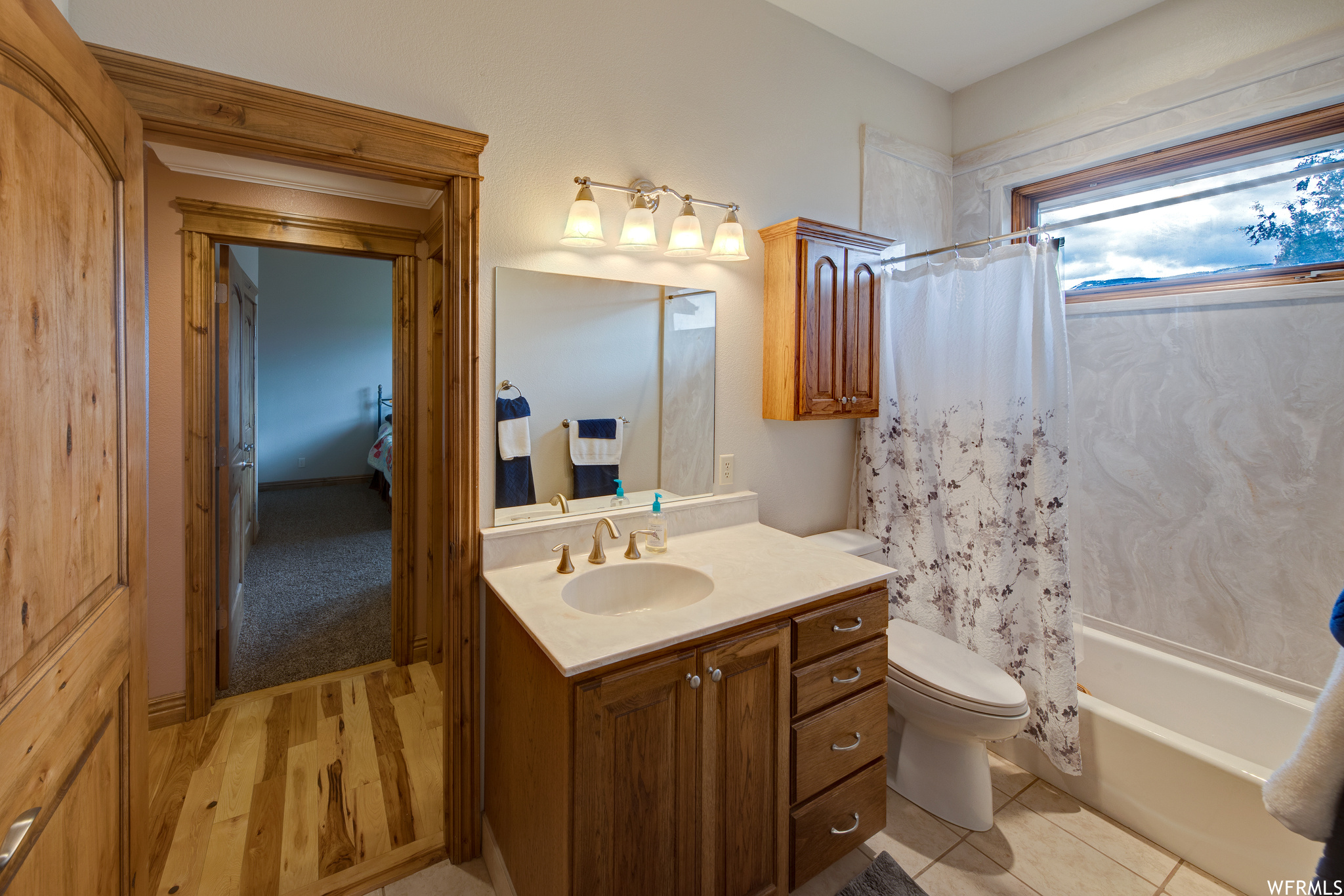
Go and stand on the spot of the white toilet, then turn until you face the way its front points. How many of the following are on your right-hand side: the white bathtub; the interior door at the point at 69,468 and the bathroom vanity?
2

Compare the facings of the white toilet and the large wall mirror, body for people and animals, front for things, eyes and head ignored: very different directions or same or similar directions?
same or similar directions

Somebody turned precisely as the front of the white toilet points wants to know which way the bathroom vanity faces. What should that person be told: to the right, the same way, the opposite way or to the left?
the same way

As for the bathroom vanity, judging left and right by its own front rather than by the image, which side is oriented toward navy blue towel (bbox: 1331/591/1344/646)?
front

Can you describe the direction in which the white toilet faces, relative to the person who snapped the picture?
facing the viewer and to the right of the viewer

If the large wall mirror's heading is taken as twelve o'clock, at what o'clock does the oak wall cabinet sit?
The oak wall cabinet is roughly at 10 o'clock from the large wall mirror.

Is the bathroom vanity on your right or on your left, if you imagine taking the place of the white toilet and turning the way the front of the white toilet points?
on your right

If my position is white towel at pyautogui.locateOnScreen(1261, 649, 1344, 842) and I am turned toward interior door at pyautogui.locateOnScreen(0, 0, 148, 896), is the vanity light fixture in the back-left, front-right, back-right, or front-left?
front-right

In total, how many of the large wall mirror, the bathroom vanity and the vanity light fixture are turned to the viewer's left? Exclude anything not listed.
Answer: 0

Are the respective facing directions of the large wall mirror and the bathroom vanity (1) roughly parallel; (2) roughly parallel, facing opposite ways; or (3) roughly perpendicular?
roughly parallel

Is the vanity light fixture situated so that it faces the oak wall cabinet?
no

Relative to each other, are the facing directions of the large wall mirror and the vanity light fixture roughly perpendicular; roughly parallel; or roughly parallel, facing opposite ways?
roughly parallel
